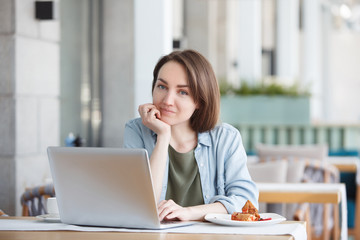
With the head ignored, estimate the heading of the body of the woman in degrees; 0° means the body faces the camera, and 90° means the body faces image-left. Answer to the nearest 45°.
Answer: approximately 0°

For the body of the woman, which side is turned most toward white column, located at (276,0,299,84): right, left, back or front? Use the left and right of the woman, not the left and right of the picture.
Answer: back

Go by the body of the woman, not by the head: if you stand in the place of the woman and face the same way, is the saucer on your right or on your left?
on your right

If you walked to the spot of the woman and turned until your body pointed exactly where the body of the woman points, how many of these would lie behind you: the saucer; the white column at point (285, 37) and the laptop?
1

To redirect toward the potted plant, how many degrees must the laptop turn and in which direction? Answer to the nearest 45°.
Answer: approximately 45° to its left

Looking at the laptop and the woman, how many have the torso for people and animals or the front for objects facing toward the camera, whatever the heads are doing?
1

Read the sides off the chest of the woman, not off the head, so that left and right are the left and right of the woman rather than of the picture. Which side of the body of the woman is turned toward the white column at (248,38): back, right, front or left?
back

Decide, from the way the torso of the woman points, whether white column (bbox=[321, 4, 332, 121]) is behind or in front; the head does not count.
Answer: behind

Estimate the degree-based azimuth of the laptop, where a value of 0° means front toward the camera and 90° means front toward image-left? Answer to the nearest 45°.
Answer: approximately 225°

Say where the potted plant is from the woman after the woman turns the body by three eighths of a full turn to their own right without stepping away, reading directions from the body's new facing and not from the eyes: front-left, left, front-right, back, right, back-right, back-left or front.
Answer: front-right
